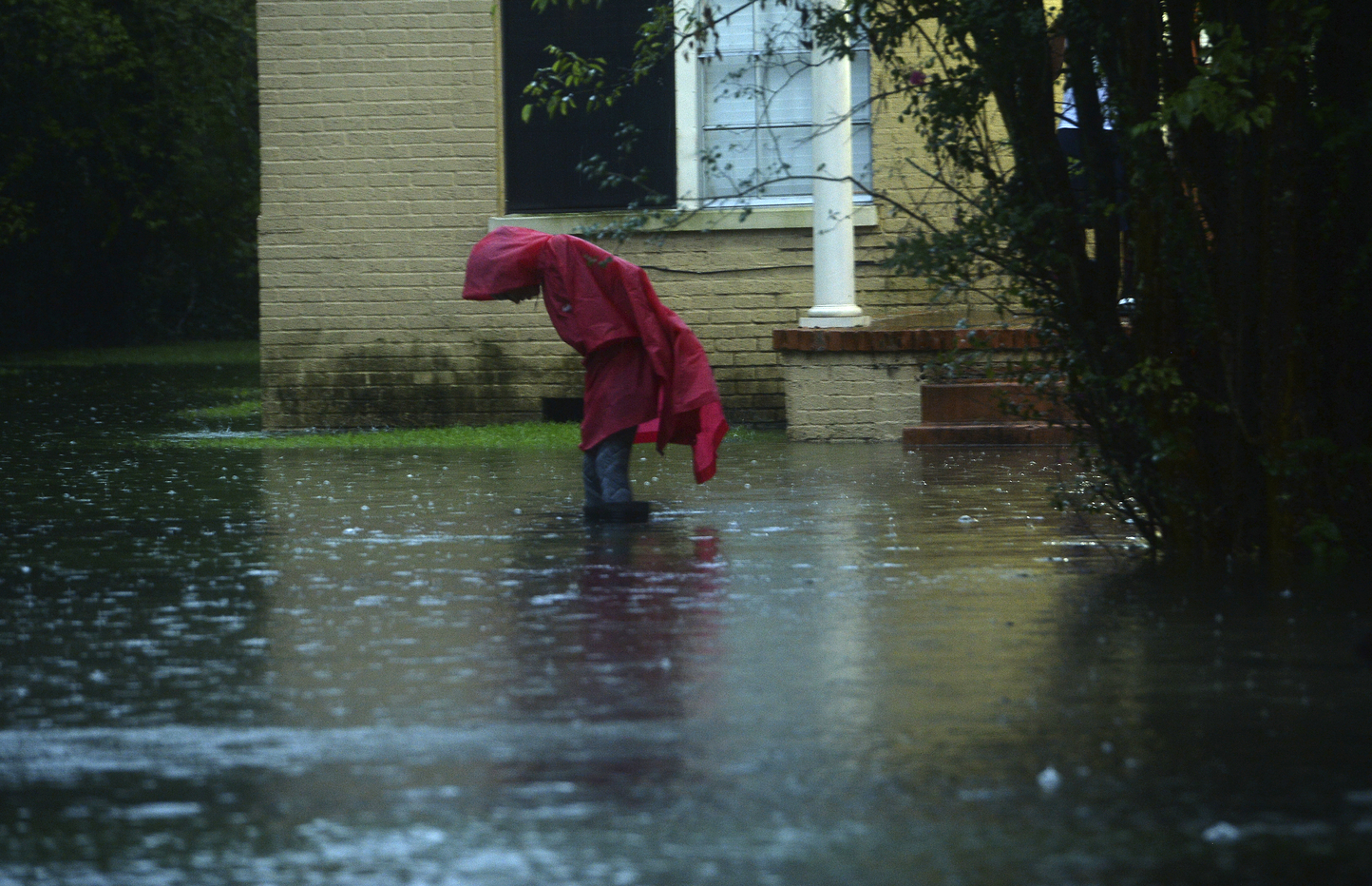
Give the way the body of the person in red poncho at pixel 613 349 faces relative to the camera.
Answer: to the viewer's left
